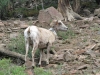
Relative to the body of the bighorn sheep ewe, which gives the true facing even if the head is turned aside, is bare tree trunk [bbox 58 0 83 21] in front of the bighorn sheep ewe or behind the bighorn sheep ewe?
in front

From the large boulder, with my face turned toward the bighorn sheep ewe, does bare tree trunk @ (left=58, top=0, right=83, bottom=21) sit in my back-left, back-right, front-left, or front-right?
back-left

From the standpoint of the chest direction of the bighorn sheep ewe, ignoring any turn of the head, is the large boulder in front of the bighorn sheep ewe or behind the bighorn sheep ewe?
in front
